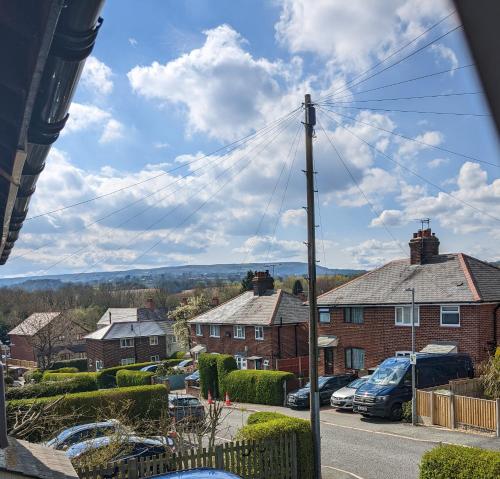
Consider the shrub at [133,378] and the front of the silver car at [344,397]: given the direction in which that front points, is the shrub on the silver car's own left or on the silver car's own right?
on the silver car's own right

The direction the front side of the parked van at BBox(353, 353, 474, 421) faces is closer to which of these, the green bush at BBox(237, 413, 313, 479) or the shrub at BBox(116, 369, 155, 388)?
the green bush

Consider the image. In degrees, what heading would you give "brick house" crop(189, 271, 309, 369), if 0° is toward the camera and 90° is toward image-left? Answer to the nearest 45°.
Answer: approximately 45°

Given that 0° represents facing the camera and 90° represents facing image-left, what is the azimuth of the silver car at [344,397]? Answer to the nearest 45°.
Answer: approximately 45°

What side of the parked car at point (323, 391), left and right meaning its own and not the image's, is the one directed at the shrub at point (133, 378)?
right

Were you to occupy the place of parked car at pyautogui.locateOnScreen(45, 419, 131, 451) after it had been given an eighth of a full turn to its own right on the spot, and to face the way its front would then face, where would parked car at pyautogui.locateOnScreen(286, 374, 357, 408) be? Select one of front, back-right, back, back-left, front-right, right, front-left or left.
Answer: back-right
